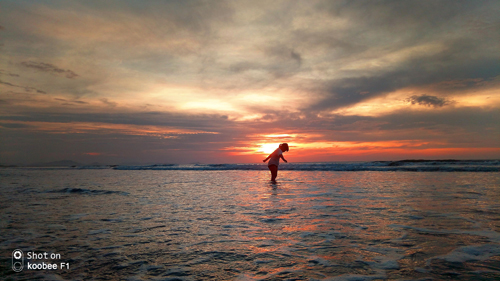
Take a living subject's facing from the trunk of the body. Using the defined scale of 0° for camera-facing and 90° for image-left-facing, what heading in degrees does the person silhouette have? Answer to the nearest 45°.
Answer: approximately 270°
